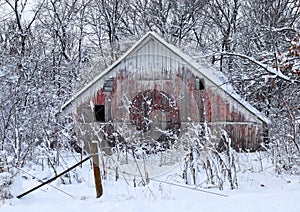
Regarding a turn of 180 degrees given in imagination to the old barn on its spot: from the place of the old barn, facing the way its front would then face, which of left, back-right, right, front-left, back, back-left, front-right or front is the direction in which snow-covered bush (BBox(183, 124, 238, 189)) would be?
back

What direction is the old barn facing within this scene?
toward the camera
